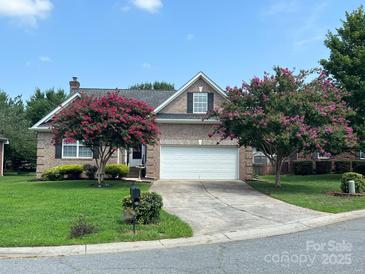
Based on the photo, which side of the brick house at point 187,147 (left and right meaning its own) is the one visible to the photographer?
front

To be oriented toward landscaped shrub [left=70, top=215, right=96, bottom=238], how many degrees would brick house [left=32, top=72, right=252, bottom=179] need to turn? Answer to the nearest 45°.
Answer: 0° — it already faces it

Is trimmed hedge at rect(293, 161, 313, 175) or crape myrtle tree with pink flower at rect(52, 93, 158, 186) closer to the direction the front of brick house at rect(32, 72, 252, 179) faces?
the crape myrtle tree with pink flower

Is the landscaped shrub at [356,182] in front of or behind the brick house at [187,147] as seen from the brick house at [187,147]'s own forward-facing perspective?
in front

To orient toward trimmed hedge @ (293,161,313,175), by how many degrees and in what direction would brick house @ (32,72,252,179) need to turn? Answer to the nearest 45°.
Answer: approximately 135° to its left

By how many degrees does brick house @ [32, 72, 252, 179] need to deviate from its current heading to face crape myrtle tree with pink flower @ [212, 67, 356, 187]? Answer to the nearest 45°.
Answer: approximately 45° to its left

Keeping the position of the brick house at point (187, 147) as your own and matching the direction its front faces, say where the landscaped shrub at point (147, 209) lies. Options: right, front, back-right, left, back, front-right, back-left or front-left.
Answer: front
